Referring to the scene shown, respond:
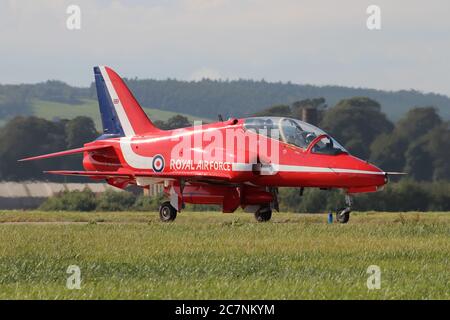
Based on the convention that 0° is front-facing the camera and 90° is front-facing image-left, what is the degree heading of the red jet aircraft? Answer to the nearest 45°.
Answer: approximately 315°
